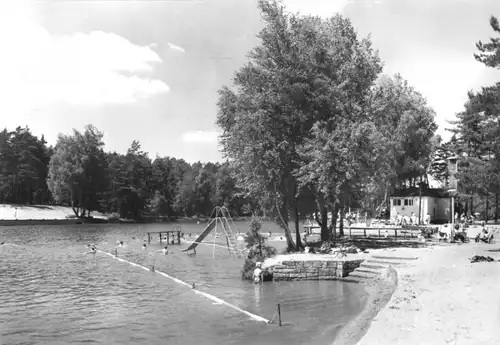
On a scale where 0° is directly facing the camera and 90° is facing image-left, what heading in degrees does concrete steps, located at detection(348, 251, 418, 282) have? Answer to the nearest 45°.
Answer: approximately 45°

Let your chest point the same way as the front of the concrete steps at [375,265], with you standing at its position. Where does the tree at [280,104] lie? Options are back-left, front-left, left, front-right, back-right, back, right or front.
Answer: right

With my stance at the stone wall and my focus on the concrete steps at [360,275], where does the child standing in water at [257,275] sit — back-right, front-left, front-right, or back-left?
back-right

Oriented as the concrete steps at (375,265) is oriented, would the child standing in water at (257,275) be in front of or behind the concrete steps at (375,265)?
in front

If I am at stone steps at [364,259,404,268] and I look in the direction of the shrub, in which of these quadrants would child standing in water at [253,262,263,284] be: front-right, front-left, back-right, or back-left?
front-left
